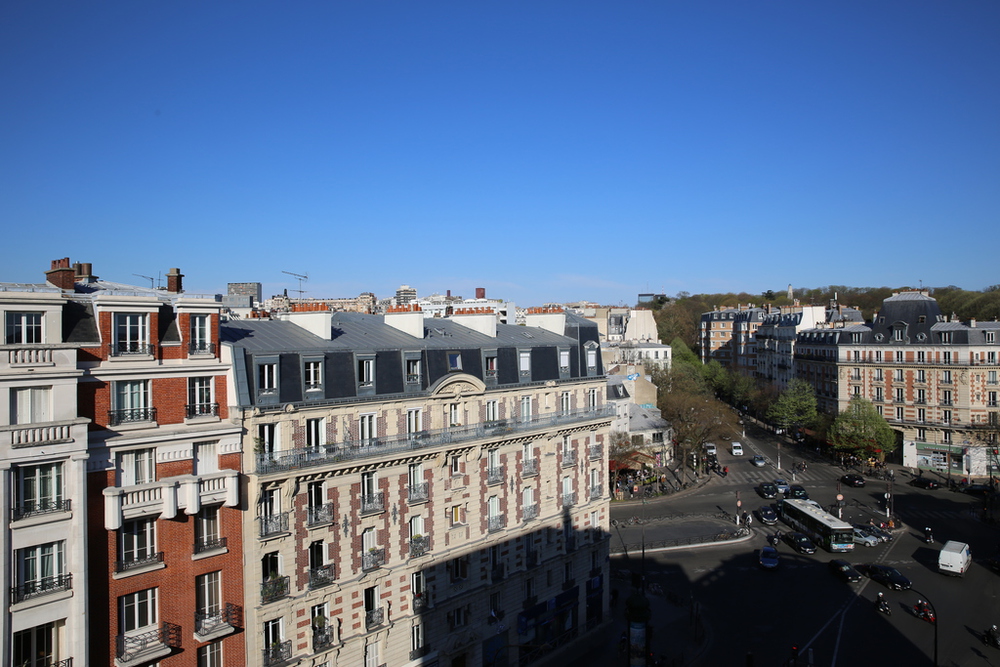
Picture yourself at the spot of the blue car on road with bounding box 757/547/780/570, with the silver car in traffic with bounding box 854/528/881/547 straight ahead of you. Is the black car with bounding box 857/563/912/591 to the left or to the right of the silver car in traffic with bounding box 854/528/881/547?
right

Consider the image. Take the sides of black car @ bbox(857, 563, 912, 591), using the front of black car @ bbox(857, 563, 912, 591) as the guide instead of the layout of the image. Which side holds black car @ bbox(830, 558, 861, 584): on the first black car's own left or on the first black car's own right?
on the first black car's own right

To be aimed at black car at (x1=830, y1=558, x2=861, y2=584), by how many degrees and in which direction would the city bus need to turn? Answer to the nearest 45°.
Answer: approximately 45° to its right

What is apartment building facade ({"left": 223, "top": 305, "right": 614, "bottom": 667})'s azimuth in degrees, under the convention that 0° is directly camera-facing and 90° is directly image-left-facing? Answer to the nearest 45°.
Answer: approximately 315°

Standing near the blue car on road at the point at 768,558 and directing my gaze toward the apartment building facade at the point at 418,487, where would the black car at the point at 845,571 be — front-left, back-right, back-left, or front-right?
back-left

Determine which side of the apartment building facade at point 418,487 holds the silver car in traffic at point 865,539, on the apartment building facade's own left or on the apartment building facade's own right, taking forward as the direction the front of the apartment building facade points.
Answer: on the apartment building facade's own left
